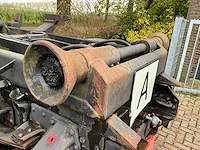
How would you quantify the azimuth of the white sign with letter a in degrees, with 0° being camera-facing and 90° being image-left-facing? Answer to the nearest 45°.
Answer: approximately 315°

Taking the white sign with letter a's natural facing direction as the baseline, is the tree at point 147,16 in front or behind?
behind
